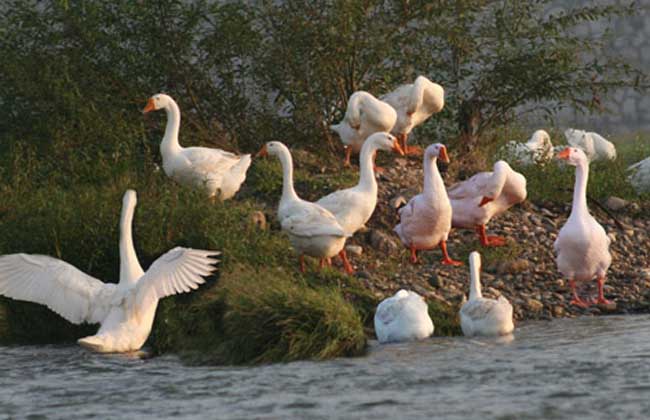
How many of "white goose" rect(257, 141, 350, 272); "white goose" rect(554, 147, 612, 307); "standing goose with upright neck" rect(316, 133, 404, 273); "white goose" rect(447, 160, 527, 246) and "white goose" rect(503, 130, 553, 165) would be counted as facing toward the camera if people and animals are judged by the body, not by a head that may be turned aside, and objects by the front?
1

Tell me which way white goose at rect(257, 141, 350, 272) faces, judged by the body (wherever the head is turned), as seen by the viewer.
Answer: to the viewer's left

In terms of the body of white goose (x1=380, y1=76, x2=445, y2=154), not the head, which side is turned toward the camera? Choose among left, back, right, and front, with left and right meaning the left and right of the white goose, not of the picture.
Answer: right

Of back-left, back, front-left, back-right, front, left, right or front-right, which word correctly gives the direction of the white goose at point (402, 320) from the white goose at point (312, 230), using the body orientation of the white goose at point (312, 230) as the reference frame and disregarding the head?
back-left

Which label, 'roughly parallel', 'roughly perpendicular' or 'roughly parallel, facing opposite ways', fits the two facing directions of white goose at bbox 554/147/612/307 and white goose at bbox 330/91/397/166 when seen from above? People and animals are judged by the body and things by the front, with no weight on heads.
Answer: roughly perpendicular

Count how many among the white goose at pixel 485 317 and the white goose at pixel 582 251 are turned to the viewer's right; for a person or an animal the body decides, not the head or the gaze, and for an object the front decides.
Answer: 0

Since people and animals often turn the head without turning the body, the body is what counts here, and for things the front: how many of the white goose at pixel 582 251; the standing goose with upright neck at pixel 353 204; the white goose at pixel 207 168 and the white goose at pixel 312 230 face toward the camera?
1

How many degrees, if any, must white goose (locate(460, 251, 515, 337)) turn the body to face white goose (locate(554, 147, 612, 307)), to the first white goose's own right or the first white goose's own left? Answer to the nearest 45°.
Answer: approximately 90° to the first white goose's own right

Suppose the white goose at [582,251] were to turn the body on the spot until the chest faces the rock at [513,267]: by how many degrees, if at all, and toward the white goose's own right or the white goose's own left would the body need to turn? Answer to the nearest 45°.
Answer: approximately 135° to the white goose's own right
